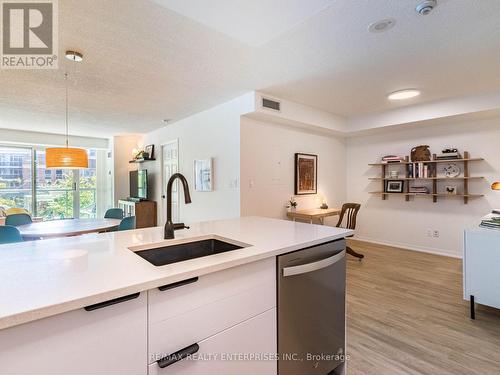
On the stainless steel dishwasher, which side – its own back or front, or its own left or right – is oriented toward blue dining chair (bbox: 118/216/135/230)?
back

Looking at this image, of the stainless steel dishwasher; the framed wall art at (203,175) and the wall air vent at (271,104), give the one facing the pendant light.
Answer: the framed wall art

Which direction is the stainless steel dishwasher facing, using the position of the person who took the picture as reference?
facing the viewer and to the right of the viewer

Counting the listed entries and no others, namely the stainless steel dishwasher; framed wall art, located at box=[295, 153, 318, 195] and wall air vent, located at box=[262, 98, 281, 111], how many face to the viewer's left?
0

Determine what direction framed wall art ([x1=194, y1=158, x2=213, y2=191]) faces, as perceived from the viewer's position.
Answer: facing the viewer and to the left of the viewer

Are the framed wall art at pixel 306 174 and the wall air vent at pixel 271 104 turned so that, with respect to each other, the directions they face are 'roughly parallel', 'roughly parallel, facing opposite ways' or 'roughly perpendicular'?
roughly parallel

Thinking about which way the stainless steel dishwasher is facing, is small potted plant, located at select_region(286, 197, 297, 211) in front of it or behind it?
behind

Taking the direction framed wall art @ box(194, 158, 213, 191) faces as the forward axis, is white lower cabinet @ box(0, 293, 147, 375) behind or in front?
in front

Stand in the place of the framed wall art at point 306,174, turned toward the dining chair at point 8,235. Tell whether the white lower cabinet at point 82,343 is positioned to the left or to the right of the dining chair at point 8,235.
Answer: left

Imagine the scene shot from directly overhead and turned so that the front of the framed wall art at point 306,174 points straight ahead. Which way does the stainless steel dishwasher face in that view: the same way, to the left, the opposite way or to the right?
the same way

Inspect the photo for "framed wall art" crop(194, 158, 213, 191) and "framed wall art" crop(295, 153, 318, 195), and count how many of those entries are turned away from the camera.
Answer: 0
